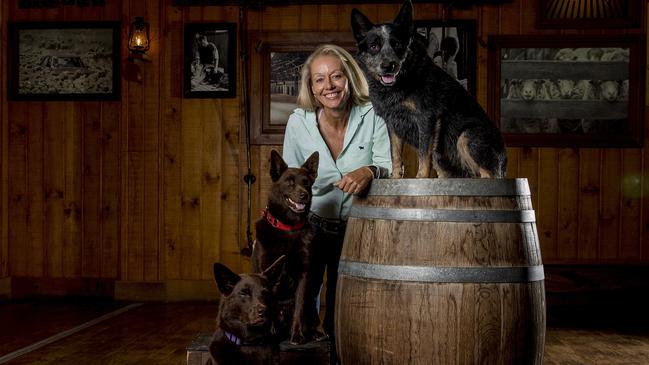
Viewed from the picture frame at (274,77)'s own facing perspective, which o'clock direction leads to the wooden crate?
The wooden crate is roughly at 12 o'clock from the picture frame.

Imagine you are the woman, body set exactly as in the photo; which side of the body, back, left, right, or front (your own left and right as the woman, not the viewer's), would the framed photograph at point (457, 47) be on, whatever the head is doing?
back

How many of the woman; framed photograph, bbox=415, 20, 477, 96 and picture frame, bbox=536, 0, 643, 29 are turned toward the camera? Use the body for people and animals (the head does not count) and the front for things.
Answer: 3

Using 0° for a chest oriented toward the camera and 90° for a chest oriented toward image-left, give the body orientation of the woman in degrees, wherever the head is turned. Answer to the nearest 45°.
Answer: approximately 0°

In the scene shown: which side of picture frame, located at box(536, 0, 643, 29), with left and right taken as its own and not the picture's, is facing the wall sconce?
right

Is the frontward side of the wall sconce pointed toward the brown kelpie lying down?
yes

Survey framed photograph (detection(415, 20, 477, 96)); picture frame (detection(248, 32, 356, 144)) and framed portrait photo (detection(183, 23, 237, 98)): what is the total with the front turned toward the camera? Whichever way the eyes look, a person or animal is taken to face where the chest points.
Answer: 3

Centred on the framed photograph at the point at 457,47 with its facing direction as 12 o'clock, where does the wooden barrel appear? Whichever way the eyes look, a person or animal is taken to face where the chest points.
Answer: The wooden barrel is roughly at 12 o'clock from the framed photograph.

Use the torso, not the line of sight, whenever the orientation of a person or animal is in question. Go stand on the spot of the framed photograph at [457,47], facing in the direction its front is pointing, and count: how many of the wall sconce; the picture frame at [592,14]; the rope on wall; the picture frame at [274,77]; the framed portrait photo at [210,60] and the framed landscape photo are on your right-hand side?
5

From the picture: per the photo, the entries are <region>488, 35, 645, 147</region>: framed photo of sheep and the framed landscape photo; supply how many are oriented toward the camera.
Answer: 2

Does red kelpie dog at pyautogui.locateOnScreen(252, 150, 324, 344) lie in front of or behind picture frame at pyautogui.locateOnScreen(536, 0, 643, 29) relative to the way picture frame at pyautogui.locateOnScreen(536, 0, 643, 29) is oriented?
in front

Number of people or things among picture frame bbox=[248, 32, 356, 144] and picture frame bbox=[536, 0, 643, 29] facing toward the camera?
2
